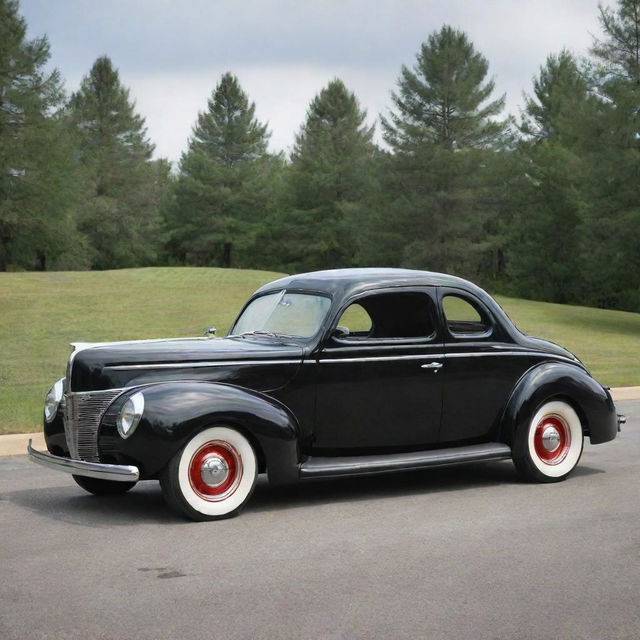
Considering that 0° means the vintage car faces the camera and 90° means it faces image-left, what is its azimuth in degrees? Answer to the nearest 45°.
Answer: approximately 45°

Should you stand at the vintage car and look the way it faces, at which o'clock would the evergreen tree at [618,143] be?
The evergreen tree is roughly at 5 o'clock from the vintage car.
